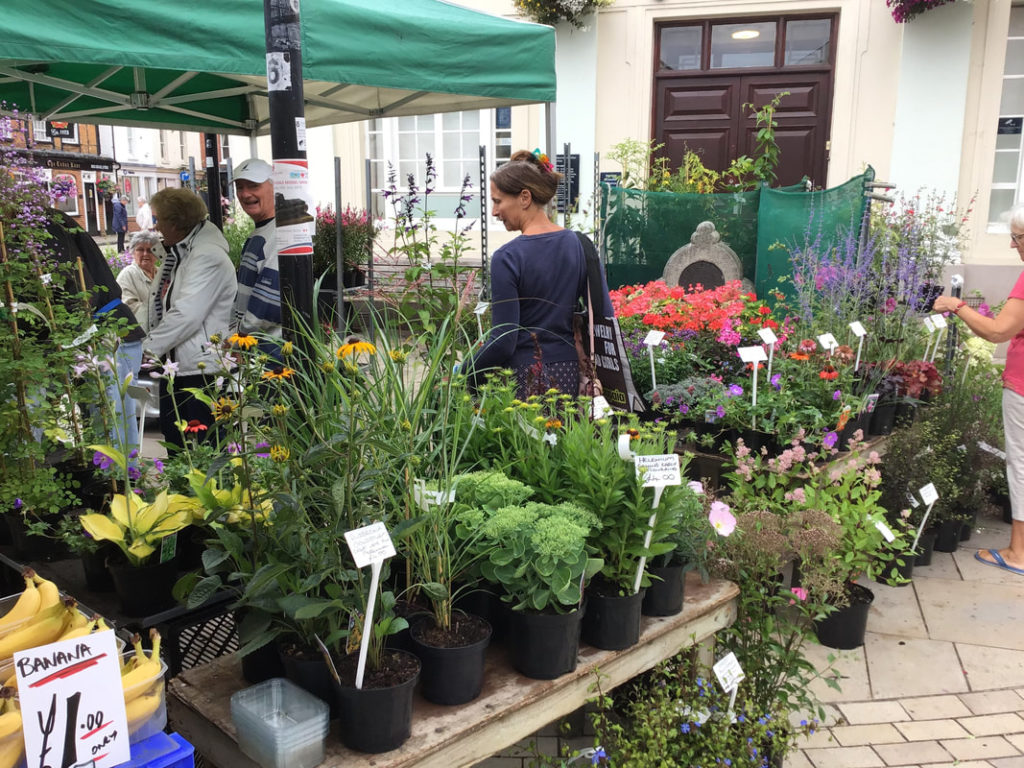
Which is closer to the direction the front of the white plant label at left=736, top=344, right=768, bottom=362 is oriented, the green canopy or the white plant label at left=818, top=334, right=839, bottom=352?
the green canopy

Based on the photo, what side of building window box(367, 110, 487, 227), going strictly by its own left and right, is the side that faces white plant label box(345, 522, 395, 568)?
front

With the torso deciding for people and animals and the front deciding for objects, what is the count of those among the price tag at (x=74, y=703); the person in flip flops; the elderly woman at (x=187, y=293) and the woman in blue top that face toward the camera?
1

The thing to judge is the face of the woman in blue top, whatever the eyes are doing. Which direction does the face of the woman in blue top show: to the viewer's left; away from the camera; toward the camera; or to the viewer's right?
to the viewer's left

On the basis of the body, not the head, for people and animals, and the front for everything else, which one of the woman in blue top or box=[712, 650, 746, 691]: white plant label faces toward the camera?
the white plant label

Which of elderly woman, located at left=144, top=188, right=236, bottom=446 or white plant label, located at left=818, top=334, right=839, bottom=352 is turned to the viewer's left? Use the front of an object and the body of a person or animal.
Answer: the elderly woman

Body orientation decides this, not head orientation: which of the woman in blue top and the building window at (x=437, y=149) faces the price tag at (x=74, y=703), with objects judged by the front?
the building window

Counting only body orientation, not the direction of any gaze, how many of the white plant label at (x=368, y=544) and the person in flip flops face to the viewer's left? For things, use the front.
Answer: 1

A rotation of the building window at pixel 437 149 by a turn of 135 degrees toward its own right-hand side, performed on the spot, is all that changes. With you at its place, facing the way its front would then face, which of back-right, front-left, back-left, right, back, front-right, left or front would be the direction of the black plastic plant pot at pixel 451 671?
back-left

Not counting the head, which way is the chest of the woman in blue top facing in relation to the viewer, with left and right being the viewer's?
facing away from the viewer and to the left of the viewer

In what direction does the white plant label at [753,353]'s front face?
toward the camera

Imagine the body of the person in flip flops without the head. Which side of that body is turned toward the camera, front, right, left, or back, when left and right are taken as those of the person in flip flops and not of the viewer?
left

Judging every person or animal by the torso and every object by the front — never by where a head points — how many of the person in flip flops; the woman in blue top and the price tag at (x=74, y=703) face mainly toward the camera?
1

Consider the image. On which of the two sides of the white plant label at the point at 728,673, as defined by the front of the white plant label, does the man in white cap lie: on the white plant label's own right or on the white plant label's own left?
on the white plant label's own right

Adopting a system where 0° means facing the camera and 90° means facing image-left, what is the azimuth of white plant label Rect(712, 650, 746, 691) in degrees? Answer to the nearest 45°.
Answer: approximately 0°
